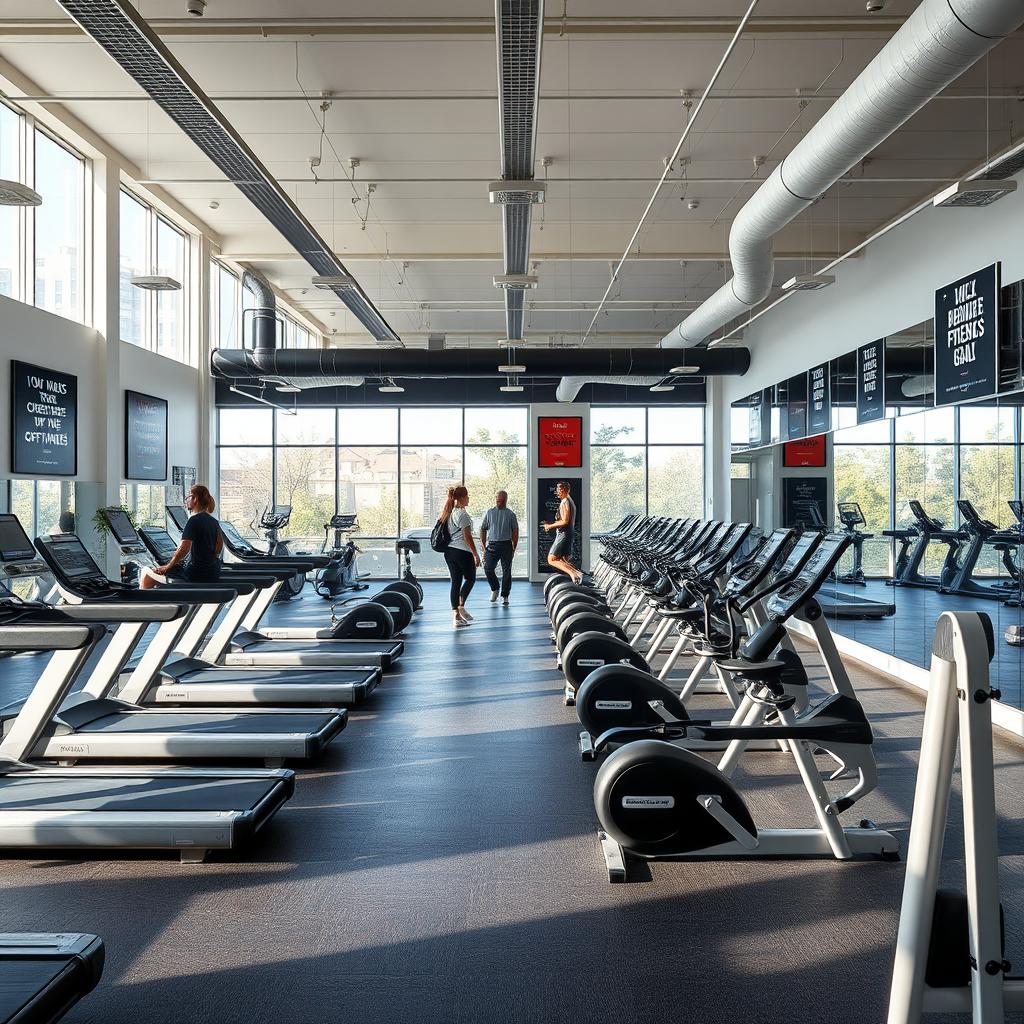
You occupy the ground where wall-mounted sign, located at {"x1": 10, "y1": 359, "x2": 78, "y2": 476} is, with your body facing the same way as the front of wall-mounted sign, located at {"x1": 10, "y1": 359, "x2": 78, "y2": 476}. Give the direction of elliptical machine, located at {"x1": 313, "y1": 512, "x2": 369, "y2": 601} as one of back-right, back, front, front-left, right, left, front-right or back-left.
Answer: left

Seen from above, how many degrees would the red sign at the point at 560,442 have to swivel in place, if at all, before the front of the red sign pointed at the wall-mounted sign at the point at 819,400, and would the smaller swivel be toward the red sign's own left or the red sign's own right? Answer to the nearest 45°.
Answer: approximately 45° to the red sign's own left

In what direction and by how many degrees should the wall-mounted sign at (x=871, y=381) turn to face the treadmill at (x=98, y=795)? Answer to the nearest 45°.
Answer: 0° — it already faces it

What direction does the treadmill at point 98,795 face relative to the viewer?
to the viewer's left

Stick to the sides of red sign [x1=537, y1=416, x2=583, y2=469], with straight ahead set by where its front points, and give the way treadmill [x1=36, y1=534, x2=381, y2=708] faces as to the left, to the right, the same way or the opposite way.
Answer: to the right

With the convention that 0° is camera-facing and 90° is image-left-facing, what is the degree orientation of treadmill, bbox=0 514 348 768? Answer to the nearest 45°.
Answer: approximately 90°

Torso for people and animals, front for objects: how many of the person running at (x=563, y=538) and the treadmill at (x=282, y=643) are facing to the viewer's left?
2

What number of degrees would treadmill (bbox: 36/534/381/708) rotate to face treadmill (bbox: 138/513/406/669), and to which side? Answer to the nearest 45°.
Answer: approximately 135° to its right

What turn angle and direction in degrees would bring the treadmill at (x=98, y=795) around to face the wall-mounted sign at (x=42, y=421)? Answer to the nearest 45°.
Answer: approximately 90° to its right

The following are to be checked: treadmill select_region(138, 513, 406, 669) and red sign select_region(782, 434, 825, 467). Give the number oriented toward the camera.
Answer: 1

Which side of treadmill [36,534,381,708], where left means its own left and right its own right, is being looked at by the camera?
left
